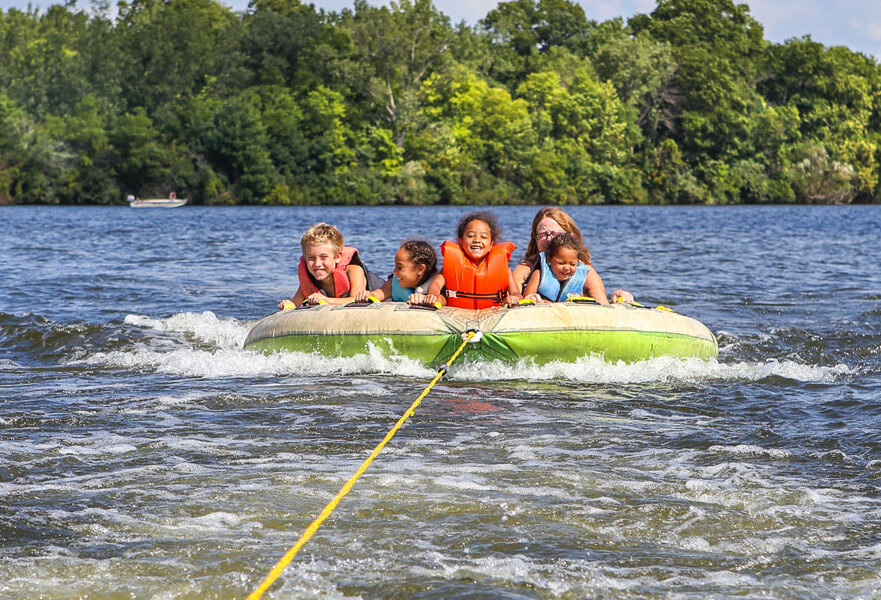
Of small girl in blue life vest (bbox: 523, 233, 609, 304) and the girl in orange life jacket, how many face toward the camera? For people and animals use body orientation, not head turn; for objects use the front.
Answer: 2

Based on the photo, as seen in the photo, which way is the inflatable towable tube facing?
toward the camera

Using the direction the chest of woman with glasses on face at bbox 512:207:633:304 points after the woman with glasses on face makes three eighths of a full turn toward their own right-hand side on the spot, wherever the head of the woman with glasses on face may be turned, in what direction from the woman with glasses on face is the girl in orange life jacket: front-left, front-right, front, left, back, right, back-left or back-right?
left

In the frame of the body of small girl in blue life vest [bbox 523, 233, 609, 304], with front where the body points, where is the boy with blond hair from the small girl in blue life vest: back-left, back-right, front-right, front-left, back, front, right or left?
right

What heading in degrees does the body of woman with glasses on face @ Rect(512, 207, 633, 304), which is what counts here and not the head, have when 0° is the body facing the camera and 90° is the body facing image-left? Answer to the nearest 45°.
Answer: approximately 0°

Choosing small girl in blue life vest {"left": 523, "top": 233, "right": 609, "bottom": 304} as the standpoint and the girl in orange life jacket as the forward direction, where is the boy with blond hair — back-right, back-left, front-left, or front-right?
front-right

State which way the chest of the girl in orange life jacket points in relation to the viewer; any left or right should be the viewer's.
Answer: facing the viewer
